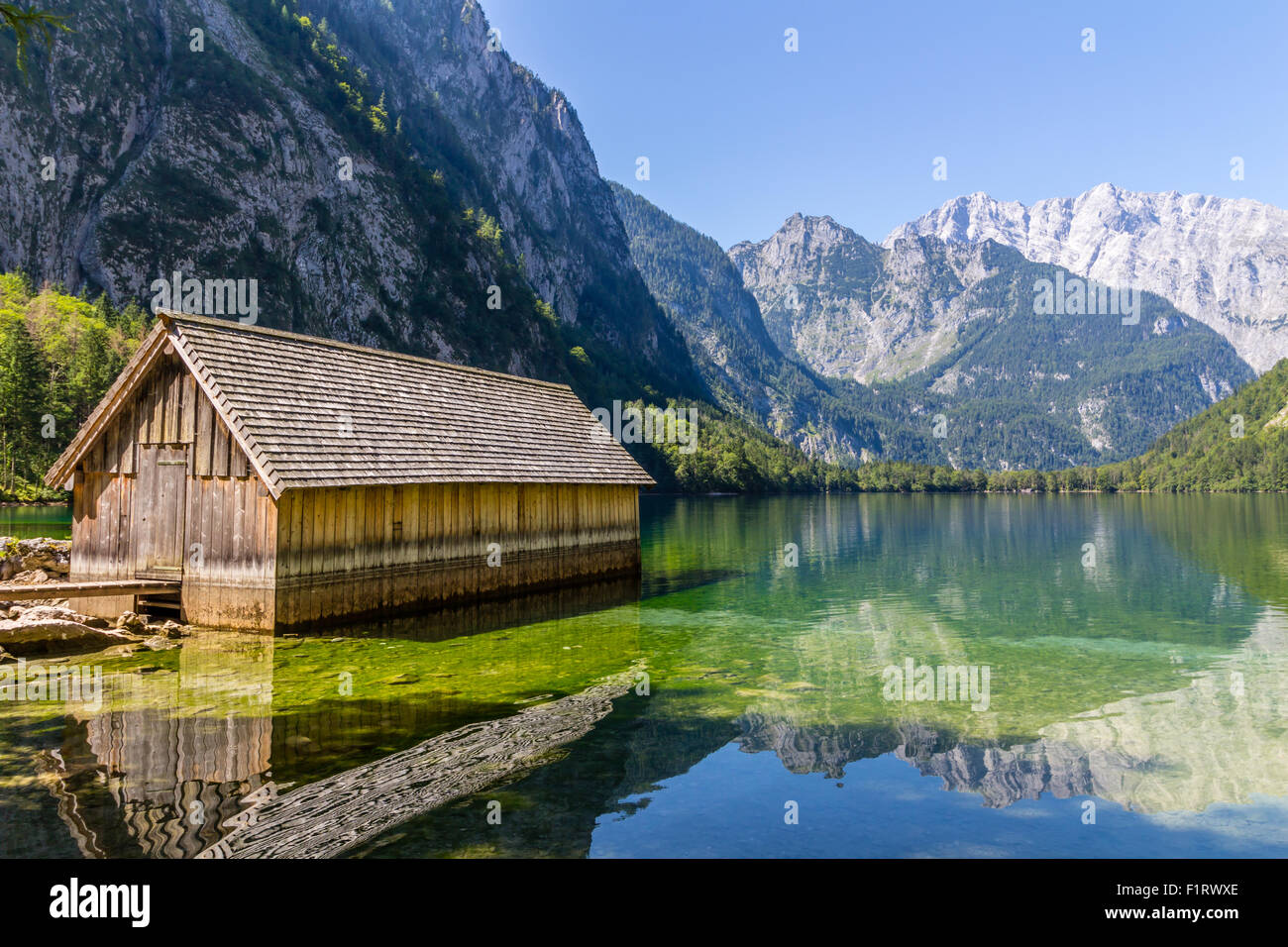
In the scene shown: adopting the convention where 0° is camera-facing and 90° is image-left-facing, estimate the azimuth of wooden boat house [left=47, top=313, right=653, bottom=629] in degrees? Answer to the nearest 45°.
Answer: approximately 45°
